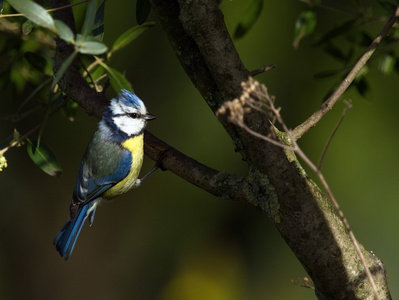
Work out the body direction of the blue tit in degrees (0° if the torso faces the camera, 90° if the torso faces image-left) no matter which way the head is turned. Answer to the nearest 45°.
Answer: approximately 270°

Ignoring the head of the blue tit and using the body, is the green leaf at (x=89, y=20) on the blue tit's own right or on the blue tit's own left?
on the blue tit's own right

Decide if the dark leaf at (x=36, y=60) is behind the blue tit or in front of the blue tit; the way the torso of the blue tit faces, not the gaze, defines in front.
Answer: behind
